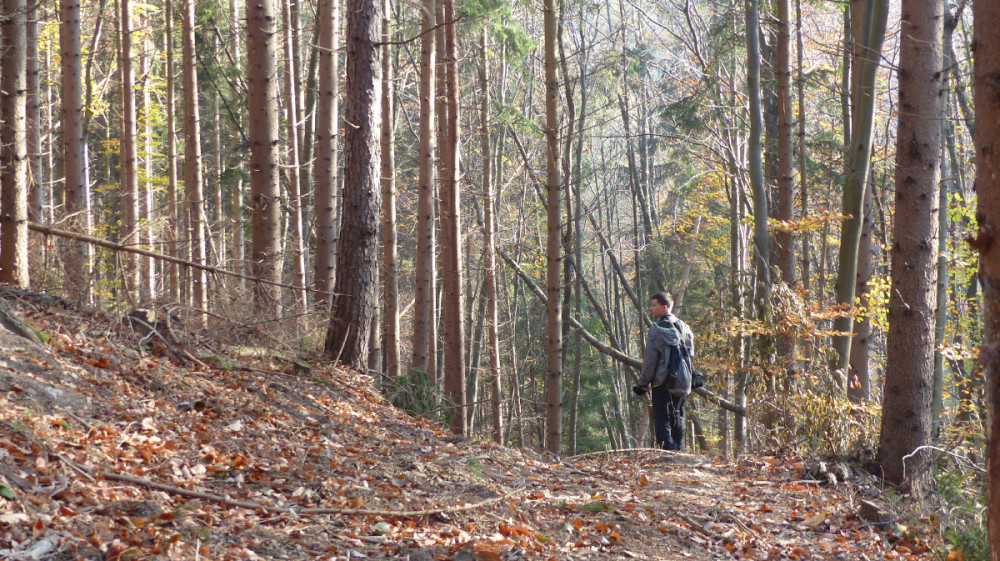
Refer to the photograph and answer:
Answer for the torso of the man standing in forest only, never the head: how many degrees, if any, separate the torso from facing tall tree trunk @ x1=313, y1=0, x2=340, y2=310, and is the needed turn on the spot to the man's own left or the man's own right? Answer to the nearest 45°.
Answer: approximately 45° to the man's own left

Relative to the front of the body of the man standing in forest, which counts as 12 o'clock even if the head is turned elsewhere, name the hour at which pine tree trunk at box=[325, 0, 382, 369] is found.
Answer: The pine tree trunk is roughly at 10 o'clock from the man standing in forest.

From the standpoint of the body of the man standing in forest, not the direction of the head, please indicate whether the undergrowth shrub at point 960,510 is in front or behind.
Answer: behind

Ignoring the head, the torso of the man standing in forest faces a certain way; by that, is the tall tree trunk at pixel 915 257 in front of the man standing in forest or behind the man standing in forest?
behind

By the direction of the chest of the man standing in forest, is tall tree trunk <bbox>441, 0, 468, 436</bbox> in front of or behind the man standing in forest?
in front

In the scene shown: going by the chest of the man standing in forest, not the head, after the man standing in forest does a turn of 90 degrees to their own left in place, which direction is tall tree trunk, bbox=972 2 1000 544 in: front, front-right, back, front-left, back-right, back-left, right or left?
front-left

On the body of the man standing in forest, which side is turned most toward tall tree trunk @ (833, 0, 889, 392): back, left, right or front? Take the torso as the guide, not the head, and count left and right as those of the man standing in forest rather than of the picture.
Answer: right

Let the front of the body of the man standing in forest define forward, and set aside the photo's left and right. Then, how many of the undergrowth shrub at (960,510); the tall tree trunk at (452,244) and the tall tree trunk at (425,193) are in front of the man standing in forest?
2

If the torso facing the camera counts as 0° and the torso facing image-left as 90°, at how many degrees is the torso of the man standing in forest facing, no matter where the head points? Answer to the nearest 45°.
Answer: approximately 135°

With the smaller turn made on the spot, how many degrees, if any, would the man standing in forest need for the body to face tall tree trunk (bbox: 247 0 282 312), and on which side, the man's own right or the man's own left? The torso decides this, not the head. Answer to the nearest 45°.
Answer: approximately 45° to the man's own left

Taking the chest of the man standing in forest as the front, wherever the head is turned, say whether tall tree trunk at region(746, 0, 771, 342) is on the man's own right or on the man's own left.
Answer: on the man's own right

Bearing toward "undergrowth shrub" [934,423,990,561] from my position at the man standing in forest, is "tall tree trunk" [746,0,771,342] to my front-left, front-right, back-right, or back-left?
back-left
